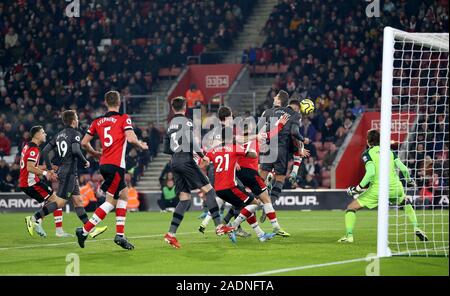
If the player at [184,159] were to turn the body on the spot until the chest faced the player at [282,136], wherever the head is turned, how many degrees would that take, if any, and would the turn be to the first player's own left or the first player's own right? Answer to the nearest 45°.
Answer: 0° — they already face them

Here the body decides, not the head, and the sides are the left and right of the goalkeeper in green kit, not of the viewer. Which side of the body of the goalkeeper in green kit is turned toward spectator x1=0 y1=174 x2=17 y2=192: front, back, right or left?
front

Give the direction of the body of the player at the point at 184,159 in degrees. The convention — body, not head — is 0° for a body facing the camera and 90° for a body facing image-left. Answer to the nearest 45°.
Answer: approximately 225°

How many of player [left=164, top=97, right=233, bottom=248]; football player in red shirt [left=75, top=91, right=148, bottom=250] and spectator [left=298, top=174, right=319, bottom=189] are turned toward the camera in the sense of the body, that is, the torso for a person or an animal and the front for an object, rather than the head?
1

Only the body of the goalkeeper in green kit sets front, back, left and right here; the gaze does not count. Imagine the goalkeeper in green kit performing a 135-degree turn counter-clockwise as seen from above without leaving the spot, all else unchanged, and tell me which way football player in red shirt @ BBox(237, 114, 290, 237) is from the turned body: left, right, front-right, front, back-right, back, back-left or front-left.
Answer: right

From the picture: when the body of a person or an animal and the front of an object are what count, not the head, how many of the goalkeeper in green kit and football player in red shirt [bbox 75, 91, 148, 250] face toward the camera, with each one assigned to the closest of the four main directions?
0

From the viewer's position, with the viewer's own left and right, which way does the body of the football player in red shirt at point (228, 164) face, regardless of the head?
facing away from the viewer and to the right of the viewer

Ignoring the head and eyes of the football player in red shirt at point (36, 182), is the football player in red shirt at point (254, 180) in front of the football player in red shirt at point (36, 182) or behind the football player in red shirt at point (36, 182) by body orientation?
in front

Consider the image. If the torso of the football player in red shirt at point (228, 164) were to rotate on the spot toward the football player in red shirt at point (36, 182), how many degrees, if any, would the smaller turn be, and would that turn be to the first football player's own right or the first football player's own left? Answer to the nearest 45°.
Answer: approximately 90° to the first football player's own left

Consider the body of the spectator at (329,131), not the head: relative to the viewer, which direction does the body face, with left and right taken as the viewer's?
facing the viewer

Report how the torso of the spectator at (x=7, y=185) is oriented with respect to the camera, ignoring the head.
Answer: toward the camera

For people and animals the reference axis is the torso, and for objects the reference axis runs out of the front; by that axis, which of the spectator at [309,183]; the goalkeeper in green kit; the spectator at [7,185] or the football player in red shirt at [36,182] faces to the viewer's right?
the football player in red shirt

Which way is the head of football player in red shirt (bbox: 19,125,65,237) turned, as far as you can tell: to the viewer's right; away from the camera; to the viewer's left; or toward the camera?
to the viewer's right

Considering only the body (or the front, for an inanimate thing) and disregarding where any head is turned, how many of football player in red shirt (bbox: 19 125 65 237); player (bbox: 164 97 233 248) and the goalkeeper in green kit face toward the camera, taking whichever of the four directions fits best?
0

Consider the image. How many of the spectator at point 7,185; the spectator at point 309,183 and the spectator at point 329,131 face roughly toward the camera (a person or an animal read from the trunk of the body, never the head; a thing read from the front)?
3

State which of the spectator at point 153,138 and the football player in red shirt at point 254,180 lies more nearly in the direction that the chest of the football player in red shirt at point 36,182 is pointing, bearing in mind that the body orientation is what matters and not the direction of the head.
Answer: the football player in red shirt
